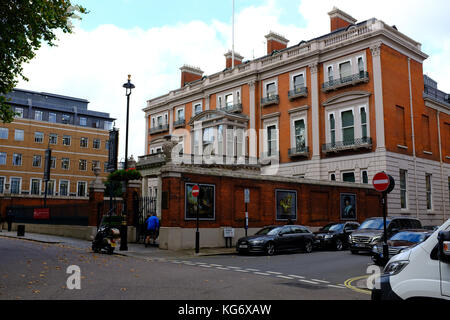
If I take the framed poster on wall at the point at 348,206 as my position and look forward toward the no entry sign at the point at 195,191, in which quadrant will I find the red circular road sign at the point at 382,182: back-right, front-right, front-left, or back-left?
front-left

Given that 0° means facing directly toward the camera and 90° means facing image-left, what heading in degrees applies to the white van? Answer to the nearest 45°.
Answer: approximately 90°

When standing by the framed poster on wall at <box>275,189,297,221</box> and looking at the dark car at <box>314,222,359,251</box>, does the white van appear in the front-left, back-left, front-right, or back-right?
front-right

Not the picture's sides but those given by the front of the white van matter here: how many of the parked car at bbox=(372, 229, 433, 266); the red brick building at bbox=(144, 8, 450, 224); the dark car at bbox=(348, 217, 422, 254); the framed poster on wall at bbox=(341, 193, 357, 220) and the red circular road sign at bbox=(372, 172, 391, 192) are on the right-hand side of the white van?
5

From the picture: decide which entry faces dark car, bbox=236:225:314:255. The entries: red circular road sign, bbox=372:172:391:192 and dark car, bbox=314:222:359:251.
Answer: dark car, bbox=314:222:359:251

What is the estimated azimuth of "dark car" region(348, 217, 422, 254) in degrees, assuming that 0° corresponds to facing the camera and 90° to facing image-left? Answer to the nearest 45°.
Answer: approximately 45°

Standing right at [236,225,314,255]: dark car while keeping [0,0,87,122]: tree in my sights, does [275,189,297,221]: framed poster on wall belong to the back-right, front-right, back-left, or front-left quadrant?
back-right

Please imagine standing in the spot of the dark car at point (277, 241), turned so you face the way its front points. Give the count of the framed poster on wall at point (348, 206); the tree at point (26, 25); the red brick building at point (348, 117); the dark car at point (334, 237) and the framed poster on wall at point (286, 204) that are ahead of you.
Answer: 1

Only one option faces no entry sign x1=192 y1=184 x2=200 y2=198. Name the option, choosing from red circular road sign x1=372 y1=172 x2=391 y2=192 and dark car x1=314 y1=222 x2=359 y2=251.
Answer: the dark car

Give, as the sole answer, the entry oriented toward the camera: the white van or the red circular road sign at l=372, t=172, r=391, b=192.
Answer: the red circular road sign

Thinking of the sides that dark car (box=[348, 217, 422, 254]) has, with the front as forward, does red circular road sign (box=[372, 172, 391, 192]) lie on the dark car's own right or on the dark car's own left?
on the dark car's own left

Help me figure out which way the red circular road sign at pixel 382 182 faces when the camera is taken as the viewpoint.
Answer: facing the viewer

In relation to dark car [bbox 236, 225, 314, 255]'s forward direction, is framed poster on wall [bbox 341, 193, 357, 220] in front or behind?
behind

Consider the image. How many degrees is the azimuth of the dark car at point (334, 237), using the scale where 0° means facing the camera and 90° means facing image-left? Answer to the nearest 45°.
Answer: approximately 45°

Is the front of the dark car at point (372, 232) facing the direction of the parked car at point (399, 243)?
no

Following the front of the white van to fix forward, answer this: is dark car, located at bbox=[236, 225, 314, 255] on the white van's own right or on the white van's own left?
on the white van's own right

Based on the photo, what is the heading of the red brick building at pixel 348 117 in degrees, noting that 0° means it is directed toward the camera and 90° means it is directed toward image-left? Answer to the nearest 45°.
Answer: approximately 45°

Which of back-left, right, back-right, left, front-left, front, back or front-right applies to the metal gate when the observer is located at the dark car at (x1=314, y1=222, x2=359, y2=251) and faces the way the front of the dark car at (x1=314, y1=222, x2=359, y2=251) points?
front-right

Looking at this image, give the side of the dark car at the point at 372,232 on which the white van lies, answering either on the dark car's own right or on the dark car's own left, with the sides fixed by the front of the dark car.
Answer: on the dark car's own left

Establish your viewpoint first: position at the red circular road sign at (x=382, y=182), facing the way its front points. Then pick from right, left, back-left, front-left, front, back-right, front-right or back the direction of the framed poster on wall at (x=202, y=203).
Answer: back-right
